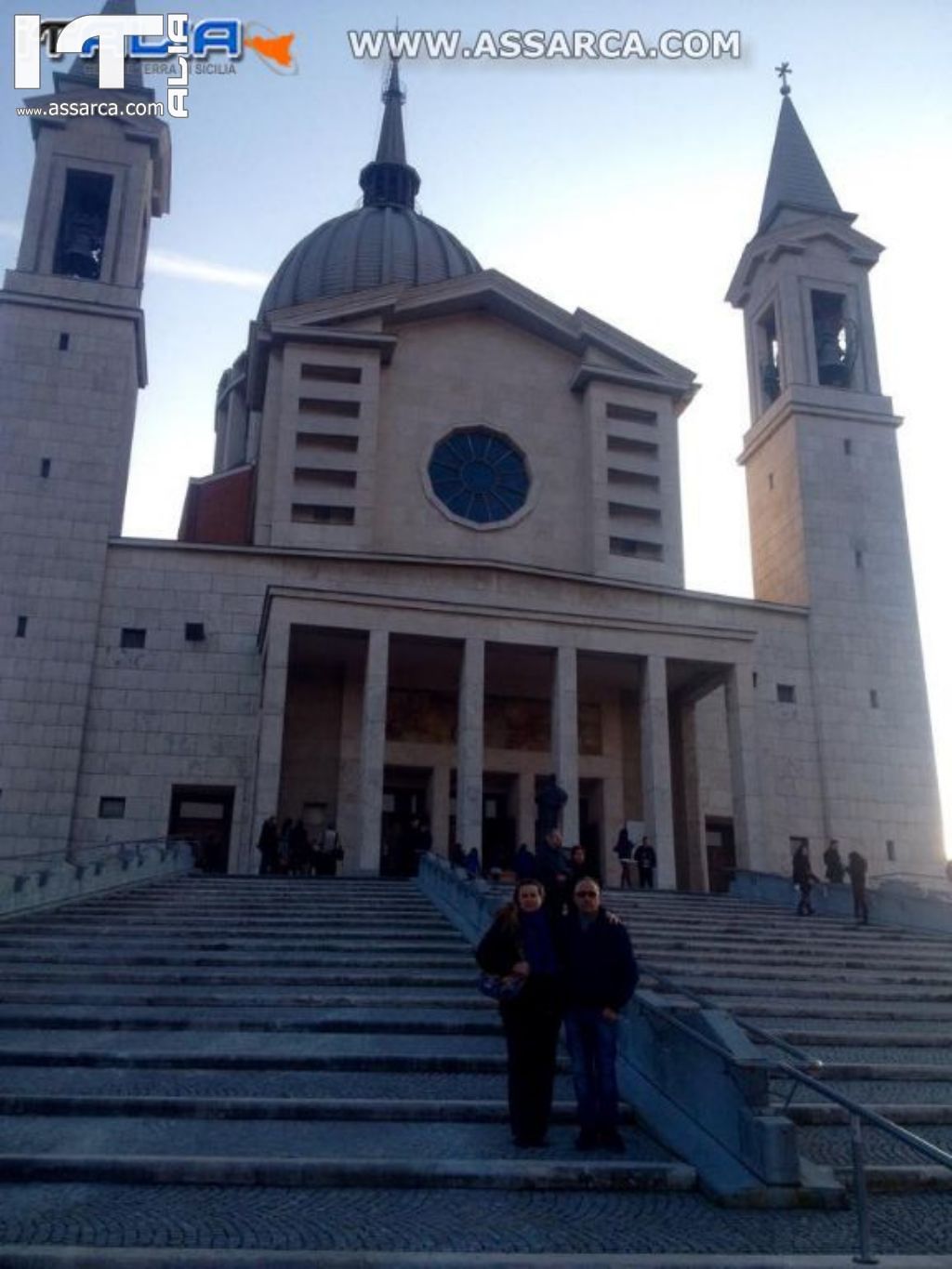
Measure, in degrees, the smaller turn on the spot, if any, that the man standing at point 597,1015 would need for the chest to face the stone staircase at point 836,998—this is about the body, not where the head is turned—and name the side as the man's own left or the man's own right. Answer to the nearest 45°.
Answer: approximately 135° to the man's own left

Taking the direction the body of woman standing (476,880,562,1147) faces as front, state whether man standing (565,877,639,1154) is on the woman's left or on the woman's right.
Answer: on the woman's left

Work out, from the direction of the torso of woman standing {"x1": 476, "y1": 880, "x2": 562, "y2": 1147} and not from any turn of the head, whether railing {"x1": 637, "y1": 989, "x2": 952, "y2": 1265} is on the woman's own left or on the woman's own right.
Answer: on the woman's own left

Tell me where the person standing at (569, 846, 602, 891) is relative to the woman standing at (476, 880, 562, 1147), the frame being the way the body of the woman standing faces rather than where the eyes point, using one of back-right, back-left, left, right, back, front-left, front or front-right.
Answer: back

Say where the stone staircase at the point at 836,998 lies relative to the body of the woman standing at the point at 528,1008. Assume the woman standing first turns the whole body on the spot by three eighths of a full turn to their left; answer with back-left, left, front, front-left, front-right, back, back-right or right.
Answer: front

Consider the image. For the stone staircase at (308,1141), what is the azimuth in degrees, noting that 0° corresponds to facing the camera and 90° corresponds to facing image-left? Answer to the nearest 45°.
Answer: approximately 0°
